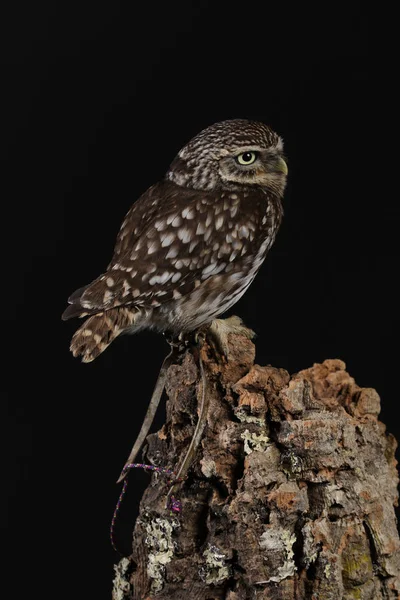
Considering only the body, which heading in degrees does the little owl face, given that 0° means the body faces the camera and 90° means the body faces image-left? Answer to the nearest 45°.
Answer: approximately 270°
